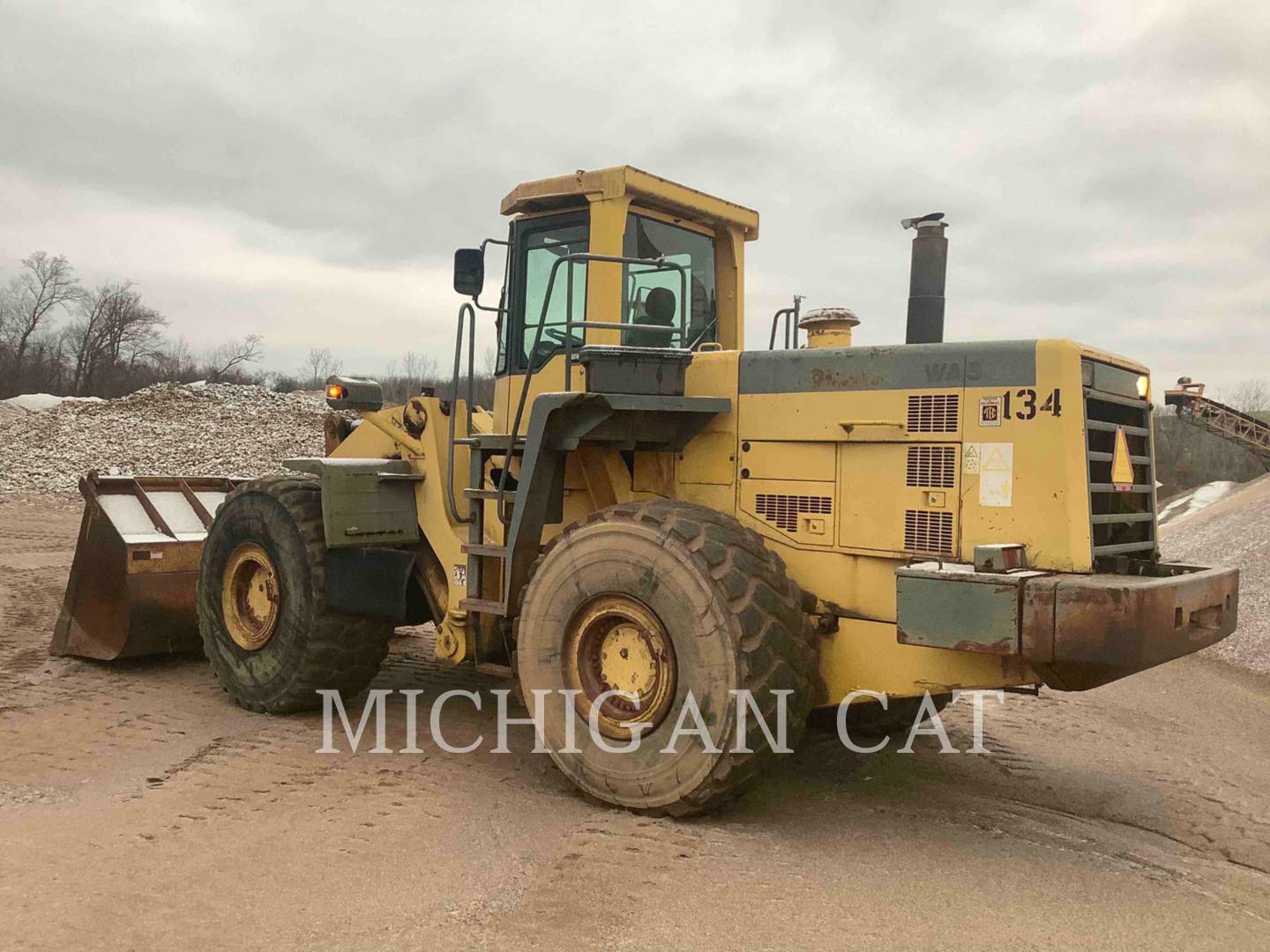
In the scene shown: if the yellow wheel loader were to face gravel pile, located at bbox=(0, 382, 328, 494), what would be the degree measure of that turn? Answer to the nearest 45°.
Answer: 0° — it already faces it

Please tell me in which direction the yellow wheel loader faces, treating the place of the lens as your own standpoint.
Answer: facing away from the viewer and to the left of the viewer
